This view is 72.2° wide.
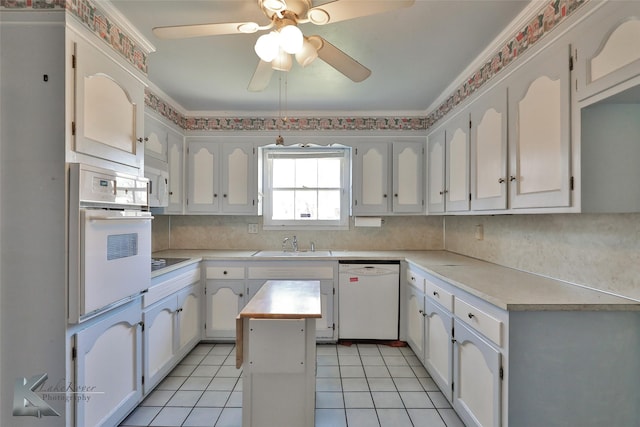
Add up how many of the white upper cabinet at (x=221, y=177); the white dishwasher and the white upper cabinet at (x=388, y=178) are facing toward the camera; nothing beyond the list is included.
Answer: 3

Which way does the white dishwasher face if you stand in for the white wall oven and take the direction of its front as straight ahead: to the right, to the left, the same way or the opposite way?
to the right

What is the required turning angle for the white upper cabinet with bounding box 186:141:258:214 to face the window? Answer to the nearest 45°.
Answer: approximately 90° to its left

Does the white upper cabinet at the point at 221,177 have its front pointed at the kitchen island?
yes

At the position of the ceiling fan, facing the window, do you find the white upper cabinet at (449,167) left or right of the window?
right

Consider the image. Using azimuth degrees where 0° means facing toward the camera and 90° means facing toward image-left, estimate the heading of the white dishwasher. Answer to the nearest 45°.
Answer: approximately 0°

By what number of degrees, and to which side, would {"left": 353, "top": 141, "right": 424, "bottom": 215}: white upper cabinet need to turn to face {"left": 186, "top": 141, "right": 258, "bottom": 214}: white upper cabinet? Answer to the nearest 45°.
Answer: approximately 90° to its right

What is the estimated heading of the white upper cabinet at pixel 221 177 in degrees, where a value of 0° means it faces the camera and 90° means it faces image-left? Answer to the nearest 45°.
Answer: approximately 0°

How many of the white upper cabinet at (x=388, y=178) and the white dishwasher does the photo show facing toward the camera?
2

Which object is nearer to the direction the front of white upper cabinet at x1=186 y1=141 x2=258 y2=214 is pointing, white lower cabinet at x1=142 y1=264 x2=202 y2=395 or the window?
the white lower cabinet

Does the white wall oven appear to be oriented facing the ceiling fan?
yes

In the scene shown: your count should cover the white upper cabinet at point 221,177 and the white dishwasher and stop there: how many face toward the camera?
2

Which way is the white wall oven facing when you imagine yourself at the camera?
facing the viewer and to the right of the viewer
